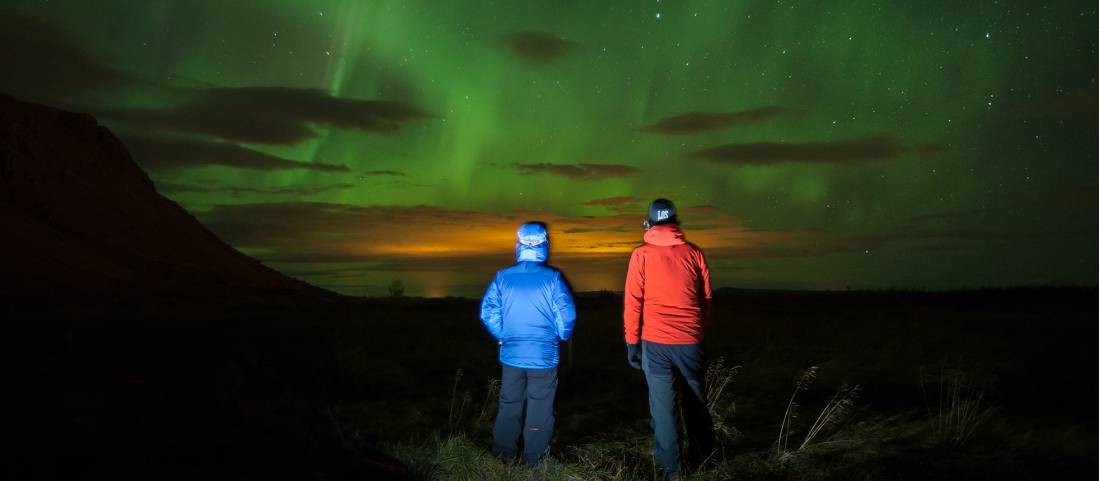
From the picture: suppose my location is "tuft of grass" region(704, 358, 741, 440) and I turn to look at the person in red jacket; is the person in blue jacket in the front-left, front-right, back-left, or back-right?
front-right

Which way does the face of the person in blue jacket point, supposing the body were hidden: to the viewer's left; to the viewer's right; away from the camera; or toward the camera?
away from the camera

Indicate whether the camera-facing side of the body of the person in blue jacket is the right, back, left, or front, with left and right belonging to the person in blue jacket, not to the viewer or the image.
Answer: back

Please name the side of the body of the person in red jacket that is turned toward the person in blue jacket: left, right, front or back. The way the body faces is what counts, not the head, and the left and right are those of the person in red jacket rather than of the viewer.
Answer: left

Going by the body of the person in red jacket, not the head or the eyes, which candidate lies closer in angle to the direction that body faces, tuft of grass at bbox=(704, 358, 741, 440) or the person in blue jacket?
the tuft of grass

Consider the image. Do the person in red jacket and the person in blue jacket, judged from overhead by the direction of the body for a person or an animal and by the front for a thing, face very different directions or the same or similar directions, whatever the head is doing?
same or similar directions

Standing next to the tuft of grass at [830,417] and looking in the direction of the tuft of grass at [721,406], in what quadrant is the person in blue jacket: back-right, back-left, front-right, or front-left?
front-left

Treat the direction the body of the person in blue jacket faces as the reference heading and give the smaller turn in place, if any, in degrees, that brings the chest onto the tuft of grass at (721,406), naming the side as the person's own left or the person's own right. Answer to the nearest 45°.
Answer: approximately 45° to the person's own right

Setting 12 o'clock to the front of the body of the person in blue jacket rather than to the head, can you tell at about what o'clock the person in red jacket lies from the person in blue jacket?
The person in red jacket is roughly at 3 o'clock from the person in blue jacket.

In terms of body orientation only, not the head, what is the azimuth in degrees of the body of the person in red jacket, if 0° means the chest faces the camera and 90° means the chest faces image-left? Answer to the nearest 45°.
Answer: approximately 180°

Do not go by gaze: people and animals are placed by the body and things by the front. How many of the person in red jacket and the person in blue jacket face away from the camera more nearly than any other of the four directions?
2

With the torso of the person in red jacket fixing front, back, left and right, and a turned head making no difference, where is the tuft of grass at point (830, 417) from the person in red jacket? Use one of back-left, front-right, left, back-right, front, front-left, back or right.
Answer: front-right

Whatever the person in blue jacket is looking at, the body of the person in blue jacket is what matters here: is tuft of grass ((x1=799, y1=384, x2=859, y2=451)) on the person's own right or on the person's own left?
on the person's own right
